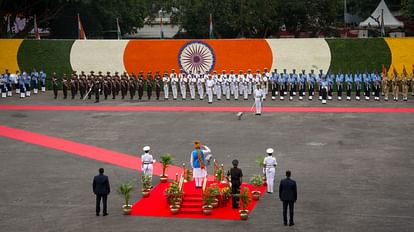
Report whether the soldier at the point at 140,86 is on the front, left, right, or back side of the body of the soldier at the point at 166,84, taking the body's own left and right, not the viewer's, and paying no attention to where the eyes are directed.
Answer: right

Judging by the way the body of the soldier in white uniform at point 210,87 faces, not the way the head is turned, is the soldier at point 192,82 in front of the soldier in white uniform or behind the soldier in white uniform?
behind

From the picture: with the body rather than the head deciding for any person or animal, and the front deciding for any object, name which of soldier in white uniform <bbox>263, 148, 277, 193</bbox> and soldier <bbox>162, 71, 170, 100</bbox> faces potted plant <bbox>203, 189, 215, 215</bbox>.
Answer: the soldier

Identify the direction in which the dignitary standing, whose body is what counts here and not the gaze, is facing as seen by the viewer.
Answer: away from the camera

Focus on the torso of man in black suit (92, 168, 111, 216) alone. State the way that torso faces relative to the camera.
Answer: away from the camera

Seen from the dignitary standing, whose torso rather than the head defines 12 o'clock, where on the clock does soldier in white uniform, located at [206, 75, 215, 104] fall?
The soldier in white uniform is roughly at 12 o'clock from the dignitary standing.
